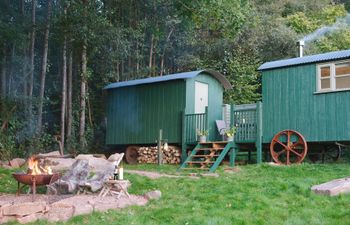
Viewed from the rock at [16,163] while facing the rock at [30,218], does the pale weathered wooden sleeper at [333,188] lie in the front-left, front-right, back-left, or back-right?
front-left

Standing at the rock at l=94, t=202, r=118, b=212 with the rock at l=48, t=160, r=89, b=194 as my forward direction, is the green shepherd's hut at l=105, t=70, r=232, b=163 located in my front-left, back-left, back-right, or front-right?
front-right

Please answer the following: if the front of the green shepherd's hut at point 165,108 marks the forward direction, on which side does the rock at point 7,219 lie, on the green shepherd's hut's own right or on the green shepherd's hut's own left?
on the green shepherd's hut's own right

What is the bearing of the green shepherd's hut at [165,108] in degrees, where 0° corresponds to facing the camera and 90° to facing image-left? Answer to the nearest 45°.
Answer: approximately 315°

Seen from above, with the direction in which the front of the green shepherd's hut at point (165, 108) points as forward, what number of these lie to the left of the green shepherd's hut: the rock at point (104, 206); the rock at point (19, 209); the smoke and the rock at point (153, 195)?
1

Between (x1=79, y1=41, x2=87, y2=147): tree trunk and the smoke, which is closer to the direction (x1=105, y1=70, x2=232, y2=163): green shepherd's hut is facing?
the smoke

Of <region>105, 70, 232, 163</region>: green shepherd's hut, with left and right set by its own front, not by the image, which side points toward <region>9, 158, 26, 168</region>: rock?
right

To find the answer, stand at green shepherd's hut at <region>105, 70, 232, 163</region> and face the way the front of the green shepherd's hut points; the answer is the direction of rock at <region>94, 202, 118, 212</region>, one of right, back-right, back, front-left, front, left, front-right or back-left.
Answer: front-right

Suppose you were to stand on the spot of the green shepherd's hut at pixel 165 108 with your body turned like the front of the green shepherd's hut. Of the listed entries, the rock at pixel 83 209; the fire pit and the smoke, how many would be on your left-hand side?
1

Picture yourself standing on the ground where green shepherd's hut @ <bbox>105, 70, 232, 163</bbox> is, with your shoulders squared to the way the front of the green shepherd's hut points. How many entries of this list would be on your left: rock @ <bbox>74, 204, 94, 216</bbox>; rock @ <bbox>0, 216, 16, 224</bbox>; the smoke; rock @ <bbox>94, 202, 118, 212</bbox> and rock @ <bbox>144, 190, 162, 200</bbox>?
1

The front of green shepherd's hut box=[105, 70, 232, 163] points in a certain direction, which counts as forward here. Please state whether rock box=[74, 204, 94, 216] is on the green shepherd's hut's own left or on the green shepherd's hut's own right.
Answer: on the green shepherd's hut's own right

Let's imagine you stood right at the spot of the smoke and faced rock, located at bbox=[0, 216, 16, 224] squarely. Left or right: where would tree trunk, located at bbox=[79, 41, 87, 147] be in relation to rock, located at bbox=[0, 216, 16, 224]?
right
